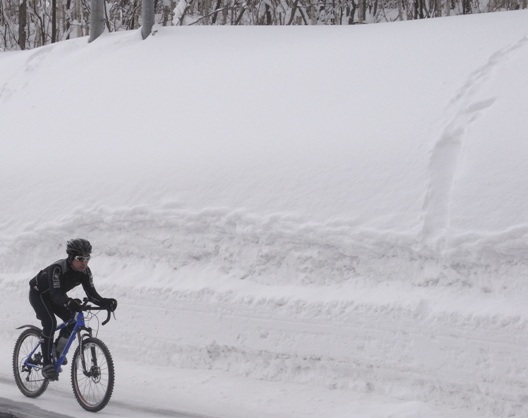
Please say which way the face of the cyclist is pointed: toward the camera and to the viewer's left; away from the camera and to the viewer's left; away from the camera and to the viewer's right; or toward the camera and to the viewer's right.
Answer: toward the camera and to the viewer's right

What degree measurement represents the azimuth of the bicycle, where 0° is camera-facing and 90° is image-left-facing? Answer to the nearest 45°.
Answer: approximately 315°

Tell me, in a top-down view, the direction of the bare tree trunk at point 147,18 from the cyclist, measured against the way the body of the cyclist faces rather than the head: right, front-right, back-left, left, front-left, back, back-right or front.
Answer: back-left

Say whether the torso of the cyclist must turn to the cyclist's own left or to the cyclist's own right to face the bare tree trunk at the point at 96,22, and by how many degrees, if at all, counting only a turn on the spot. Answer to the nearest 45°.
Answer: approximately 135° to the cyclist's own left

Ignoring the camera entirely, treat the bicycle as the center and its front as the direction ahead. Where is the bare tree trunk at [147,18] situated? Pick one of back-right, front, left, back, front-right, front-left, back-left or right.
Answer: back-left

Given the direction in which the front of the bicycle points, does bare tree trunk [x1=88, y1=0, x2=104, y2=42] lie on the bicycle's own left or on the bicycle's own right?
on the bicycle's own left
